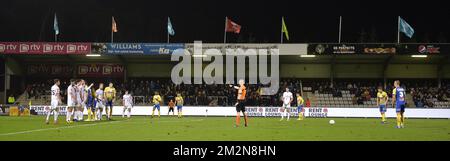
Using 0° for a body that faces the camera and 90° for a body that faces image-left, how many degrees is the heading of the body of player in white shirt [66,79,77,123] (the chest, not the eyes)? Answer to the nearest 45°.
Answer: approximately 270°

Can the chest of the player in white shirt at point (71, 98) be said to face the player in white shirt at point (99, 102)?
no

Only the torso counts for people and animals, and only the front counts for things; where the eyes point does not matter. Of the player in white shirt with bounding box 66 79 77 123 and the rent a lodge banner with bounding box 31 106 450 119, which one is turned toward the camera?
the rent a lodge banner

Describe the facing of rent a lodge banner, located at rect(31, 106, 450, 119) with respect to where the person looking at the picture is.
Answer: facing the viewer

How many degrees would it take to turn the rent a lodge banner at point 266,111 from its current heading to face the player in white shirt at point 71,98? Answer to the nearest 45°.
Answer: approximately 45° to its right

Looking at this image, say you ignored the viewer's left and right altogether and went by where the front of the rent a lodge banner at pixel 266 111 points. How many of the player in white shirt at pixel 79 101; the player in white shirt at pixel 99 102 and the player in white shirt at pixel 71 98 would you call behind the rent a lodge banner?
0

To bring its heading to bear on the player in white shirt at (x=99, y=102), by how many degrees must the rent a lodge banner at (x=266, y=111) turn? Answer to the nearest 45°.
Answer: approximately 45° to its right

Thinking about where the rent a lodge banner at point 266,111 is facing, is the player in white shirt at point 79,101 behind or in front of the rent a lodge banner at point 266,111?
in front

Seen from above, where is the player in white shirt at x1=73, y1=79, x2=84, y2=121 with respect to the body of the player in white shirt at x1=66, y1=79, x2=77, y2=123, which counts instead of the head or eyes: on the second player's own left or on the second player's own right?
on the second player's own left
